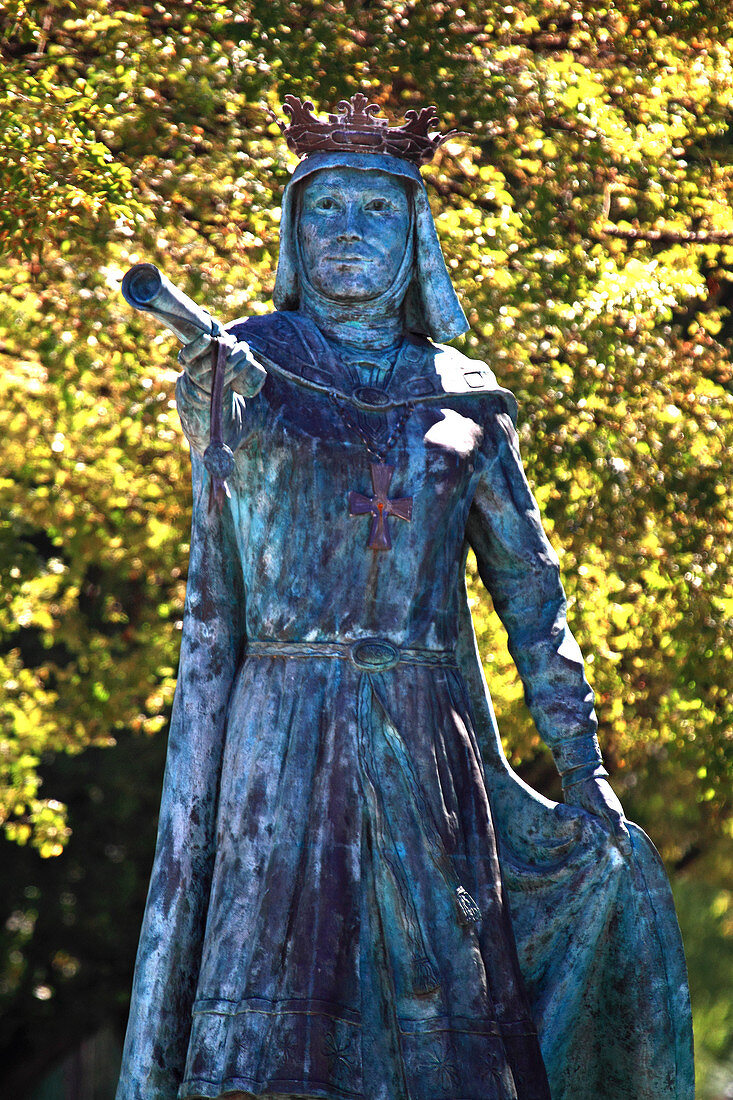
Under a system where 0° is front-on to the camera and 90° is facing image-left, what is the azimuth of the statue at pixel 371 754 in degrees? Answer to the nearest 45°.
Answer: approximately 0°
